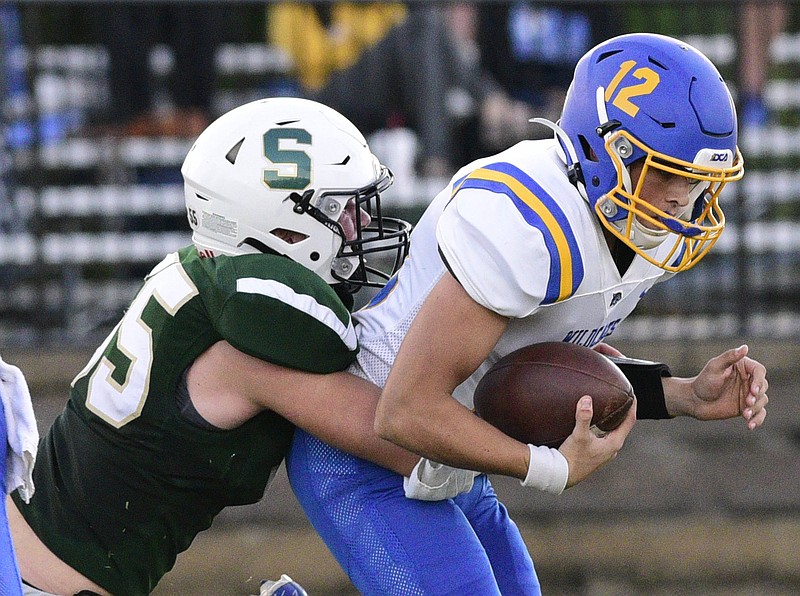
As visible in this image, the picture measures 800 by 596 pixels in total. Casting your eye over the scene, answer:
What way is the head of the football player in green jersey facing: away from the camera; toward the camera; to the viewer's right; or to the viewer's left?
to the viewer's right

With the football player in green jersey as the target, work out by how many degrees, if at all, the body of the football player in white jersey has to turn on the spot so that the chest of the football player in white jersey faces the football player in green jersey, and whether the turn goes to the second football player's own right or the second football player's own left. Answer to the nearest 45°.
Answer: approximately 135° to the second football player's own right

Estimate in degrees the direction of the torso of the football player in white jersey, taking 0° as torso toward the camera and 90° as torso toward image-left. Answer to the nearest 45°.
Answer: approximately 315°

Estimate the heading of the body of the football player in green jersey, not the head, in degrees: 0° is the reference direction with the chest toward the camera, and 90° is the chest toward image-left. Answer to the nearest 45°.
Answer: approximately 270°

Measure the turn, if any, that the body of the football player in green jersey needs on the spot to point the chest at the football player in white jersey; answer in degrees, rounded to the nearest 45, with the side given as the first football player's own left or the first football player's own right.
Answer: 0° — they already face them
